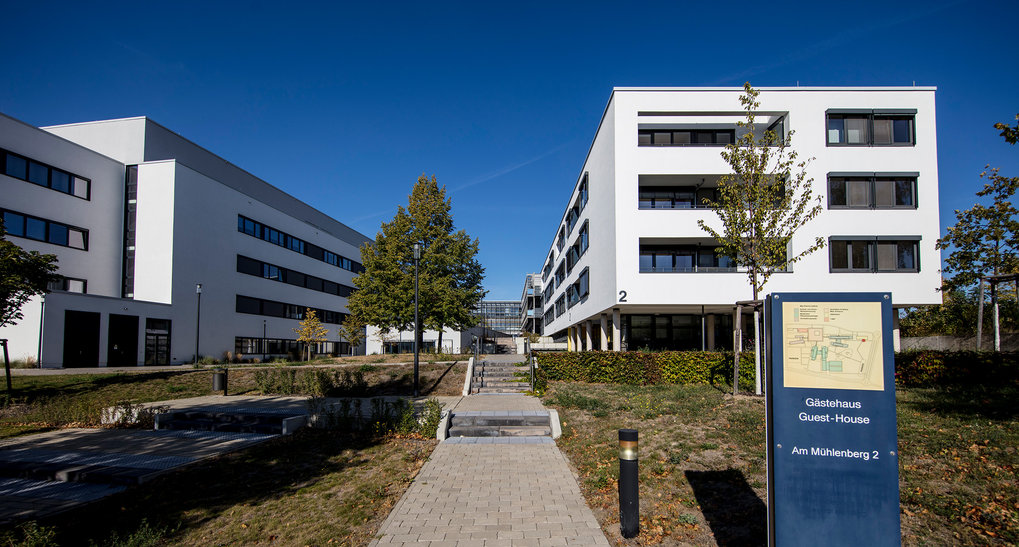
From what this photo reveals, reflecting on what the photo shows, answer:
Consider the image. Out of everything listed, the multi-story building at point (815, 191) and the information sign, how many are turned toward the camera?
2

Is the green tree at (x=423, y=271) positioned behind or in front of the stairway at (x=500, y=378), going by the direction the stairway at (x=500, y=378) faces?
behind

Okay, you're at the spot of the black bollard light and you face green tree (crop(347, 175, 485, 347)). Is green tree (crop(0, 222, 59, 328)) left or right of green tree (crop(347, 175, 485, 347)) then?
left

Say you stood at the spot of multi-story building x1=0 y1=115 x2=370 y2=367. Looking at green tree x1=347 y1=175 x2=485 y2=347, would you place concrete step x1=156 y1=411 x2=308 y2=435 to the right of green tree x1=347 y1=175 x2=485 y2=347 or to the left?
right

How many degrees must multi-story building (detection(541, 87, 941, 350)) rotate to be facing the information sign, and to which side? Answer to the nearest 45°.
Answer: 0° — it already faces it

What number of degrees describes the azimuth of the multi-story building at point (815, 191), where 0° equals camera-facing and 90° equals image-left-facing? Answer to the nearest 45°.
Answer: approximately 0°

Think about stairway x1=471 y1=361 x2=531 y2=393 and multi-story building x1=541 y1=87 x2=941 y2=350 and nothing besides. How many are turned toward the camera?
2
